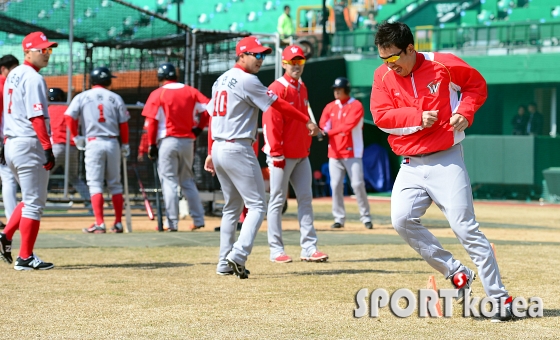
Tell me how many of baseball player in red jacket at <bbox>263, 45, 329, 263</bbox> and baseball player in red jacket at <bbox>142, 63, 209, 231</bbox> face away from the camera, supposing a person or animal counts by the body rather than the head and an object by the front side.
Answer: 1

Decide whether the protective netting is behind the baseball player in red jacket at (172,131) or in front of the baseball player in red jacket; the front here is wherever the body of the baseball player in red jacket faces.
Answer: in front

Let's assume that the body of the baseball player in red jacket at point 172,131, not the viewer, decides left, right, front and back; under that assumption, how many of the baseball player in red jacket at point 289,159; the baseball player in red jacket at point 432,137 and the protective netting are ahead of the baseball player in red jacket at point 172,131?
1

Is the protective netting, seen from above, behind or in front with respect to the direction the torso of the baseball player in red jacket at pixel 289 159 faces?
behind

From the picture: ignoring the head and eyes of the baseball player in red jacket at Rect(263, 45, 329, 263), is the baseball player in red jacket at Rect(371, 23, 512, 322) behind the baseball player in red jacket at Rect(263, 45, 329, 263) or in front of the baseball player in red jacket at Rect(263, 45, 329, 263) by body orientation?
in front

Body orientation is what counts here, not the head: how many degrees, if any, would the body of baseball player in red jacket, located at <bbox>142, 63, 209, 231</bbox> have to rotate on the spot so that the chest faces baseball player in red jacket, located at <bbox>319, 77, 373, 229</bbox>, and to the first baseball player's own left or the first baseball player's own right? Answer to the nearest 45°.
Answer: approximately 90° to the first baseball player's own right

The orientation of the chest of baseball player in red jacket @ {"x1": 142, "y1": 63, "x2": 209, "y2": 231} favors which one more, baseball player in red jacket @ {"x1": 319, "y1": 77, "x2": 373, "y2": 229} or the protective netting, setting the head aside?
the protective netting

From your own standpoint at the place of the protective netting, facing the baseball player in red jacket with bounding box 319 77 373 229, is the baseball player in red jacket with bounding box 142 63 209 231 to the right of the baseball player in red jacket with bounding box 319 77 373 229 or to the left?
right

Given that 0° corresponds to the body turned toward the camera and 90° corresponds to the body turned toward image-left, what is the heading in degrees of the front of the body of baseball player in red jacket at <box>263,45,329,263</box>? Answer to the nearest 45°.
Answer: approximately 315°

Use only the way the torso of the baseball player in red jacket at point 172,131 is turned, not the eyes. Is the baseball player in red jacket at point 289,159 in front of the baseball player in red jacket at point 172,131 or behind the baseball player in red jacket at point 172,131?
behind

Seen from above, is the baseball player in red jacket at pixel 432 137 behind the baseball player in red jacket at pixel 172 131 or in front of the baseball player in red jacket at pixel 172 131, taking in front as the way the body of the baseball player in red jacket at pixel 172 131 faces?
behind

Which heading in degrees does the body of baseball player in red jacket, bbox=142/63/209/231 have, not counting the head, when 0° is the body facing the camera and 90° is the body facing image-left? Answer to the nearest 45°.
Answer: approximately 180°

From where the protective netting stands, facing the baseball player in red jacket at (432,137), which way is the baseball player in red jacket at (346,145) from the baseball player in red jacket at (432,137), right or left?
left
